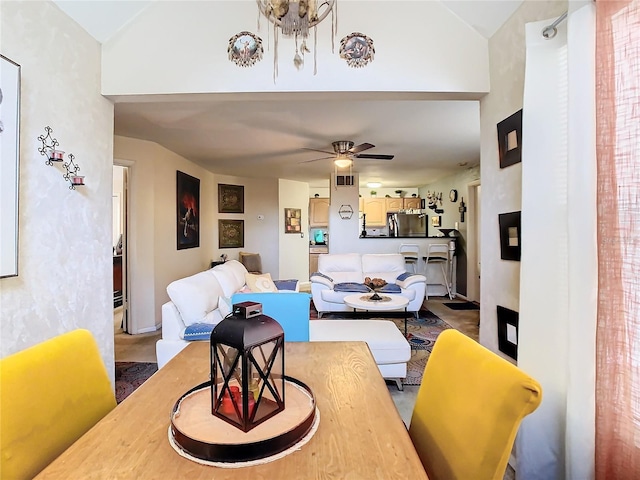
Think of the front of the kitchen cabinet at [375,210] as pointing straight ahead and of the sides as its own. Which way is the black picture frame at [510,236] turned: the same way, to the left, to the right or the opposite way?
to the right

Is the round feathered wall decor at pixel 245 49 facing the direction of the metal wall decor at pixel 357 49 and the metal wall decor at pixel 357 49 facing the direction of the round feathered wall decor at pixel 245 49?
no

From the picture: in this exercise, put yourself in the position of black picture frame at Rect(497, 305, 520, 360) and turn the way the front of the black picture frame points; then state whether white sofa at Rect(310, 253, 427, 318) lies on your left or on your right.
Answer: on your right

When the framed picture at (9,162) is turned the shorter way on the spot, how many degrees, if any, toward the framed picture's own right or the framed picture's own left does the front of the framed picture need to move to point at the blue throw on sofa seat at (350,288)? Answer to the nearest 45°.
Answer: approximately 45° to the framed picture's own left

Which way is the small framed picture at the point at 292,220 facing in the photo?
toward the camera

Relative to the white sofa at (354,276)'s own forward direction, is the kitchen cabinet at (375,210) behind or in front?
behind

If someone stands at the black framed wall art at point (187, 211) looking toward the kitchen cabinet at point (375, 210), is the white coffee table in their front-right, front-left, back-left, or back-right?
front-right

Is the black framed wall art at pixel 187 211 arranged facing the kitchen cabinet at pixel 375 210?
no

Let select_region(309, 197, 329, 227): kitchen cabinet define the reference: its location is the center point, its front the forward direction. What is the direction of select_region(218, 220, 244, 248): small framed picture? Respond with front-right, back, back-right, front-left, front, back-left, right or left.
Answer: front-right

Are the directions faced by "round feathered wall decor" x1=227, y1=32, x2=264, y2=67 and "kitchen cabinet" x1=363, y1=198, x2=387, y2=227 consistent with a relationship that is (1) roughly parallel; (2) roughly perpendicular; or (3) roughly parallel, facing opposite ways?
roughly parallel

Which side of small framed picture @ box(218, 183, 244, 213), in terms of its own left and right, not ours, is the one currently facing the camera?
front

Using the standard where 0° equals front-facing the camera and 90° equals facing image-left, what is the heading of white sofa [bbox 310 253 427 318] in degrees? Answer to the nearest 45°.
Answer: approximately 0°

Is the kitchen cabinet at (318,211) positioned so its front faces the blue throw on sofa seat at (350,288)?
yes

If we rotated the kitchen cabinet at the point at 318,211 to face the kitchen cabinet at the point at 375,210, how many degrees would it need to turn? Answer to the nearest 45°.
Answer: approximately 90° to its left

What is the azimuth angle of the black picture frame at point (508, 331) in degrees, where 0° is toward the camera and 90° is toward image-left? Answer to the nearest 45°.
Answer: approximately 45°

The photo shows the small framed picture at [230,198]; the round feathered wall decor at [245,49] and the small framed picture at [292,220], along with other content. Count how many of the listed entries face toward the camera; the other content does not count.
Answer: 3

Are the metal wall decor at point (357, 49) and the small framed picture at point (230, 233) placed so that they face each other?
no

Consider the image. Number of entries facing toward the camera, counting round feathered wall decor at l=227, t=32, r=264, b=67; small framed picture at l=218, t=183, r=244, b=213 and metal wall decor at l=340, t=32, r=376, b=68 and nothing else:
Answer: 3

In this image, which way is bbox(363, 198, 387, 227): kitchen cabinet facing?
toward the camera

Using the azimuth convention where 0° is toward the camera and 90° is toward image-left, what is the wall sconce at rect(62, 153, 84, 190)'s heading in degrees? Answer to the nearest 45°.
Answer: approximately 315°

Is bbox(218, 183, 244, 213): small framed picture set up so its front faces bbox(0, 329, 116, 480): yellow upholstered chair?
yes

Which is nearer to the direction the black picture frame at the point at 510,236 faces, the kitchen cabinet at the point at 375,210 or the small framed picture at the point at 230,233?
the small framed picture
